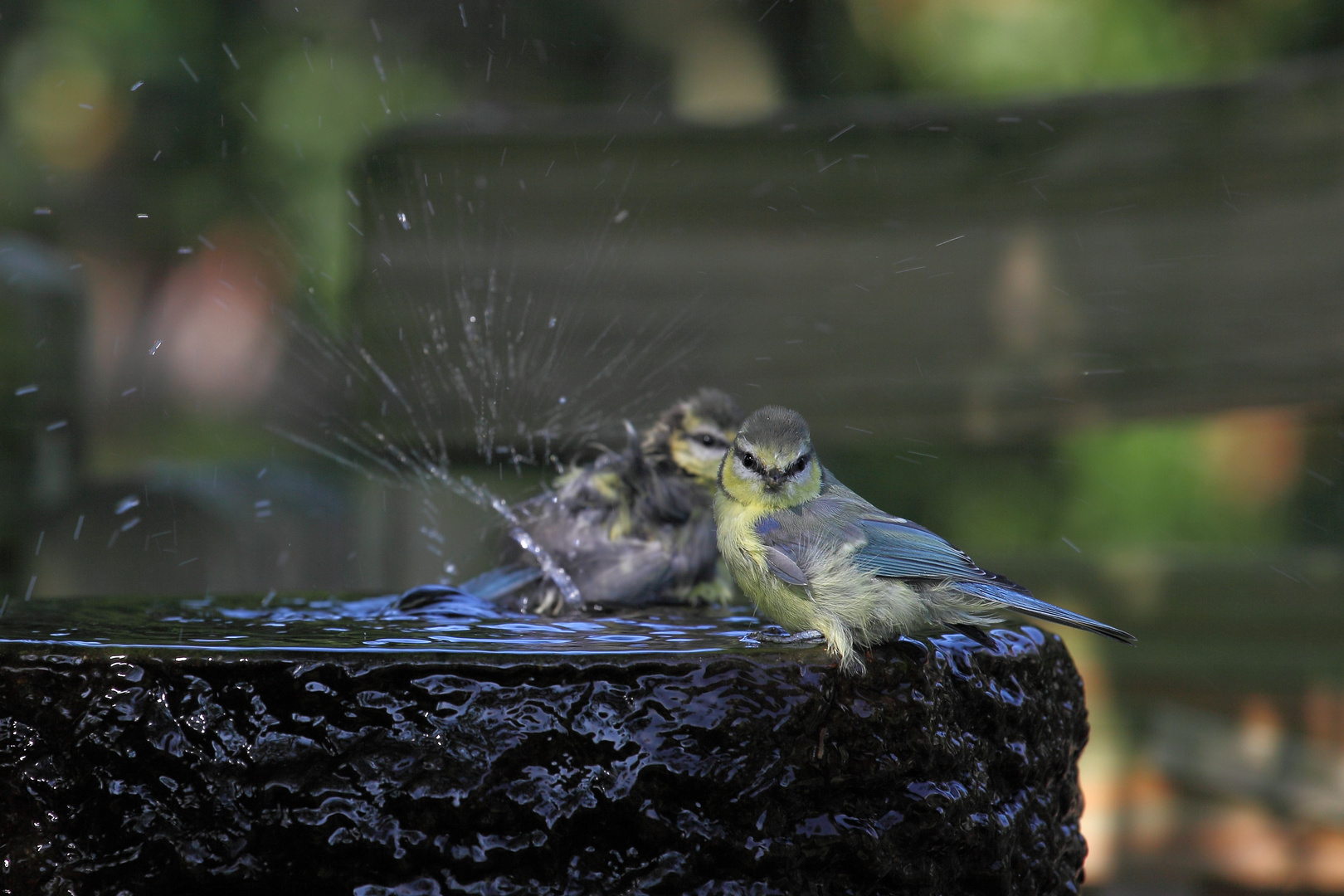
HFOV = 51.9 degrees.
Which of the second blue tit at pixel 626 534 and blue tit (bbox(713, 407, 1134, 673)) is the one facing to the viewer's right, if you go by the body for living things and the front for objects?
the second blue tit

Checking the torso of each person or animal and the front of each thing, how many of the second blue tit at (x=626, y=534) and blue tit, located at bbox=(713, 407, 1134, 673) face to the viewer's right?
1

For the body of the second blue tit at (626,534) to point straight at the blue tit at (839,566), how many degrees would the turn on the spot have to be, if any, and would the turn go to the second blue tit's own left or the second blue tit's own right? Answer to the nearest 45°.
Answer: approximately 90° to the second blue tit's own right

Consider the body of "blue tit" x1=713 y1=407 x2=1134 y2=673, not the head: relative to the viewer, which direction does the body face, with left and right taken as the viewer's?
facing the viewer and to the left of the viewer

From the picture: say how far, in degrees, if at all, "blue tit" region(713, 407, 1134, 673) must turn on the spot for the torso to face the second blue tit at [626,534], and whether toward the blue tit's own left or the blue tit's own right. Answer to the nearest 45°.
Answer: approximately 90° to the blue tit's own right

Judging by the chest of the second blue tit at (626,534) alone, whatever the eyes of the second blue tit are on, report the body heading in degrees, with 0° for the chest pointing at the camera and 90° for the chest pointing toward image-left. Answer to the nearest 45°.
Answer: approximately 270°
